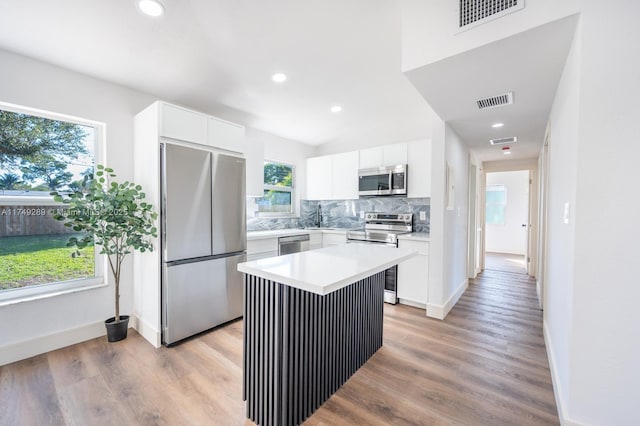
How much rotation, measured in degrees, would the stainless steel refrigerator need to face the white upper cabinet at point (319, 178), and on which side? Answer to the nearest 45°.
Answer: approximately 90° to its left

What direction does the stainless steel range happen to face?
toward the camera

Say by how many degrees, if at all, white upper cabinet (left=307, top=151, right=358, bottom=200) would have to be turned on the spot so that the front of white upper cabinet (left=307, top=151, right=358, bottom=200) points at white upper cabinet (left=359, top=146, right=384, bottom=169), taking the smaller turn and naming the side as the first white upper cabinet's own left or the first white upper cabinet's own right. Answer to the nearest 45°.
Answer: approximately 90° to the first white upper cabinet's own left

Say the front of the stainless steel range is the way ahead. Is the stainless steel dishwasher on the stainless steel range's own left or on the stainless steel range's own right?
on the stainless steel range's own right

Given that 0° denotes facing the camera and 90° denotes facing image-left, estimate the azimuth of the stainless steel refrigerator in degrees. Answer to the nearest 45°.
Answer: approximately 315°

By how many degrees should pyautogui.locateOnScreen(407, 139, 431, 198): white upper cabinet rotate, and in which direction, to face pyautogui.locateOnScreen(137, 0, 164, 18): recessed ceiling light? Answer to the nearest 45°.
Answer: approximately 45° to its right

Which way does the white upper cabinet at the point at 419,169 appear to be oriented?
toward the camera

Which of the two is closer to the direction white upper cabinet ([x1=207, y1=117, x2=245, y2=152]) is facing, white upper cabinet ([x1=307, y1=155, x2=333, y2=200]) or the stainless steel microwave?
the stainless steel microwave

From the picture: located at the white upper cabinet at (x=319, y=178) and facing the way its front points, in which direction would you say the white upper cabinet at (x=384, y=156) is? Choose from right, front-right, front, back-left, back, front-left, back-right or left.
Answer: left

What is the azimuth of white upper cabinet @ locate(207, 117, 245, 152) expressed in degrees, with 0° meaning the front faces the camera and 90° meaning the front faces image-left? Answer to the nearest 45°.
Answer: approximately 315°
